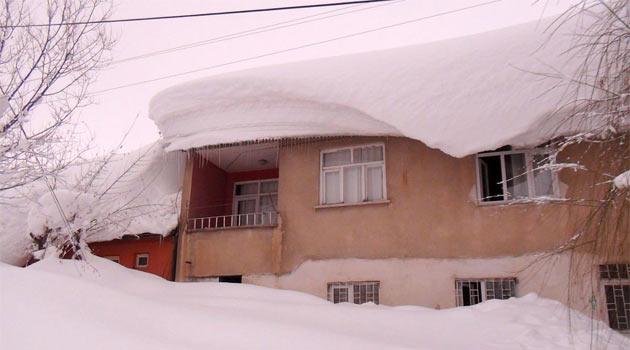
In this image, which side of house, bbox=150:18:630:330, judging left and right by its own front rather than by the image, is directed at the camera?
front
